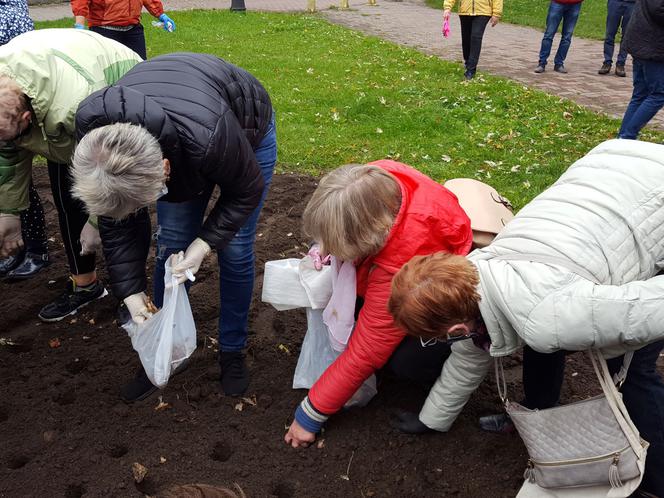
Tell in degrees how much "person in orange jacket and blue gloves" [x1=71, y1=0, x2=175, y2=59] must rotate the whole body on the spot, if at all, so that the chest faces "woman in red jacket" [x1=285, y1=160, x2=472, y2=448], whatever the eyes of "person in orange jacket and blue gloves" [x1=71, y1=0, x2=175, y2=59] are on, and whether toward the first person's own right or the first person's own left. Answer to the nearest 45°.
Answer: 0° — they already face them

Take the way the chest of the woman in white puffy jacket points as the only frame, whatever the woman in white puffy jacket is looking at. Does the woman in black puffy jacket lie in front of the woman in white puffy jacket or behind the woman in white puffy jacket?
in front

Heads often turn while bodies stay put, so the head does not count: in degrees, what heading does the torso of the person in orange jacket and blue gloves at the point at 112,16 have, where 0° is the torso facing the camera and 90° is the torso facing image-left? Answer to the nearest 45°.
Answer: approximately 0°

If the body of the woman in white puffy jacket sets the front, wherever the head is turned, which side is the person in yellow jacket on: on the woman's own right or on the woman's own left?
on the woman's own right

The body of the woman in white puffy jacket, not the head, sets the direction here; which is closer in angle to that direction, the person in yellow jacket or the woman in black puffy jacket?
the woman in black puffy jacket

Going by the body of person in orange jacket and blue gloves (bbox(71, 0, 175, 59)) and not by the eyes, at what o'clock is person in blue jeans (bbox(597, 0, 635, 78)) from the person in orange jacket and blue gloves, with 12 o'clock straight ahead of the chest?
The person in blue jeans is roughly at 9 o'clock from the person in orange jacket and blue gloves.

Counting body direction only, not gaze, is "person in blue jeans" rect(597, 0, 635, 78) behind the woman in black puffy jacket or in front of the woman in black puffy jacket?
behind

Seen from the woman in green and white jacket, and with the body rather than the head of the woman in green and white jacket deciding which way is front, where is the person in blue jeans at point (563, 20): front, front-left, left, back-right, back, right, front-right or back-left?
back

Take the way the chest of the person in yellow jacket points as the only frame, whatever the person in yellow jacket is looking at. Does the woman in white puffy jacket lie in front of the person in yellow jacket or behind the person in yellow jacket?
in front

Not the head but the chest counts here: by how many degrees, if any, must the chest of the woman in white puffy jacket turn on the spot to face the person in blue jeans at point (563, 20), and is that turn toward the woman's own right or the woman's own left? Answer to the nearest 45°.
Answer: approximately 90° to the woman's own right
